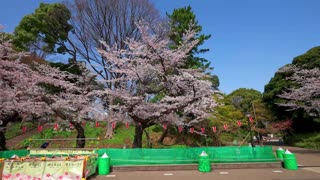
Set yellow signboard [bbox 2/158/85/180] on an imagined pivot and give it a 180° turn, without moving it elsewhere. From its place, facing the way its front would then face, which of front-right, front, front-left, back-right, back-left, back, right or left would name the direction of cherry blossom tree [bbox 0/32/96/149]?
front

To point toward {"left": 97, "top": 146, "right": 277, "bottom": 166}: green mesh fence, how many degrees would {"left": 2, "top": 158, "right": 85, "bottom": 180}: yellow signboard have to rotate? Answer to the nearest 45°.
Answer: approximately 90° to its left

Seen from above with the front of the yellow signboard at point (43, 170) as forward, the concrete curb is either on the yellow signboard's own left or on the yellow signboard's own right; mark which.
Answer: on the yellow signboard's own left

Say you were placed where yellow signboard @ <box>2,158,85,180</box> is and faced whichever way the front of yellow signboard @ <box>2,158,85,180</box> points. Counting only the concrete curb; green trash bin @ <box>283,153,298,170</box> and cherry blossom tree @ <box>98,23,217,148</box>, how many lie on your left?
3

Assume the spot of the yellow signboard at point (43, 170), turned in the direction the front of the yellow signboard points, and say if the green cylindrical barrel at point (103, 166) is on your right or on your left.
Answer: on your left

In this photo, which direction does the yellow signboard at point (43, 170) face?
toward the camera

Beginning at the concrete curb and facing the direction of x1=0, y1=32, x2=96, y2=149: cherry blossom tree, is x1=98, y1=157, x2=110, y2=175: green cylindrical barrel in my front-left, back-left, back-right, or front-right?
front-left

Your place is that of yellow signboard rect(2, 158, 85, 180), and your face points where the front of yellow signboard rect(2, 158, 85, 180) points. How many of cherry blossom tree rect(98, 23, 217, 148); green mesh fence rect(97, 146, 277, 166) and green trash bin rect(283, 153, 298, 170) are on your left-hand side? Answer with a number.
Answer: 3

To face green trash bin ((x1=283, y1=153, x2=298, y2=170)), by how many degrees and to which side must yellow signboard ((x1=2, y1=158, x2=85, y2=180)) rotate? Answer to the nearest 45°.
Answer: approximately 90° to its left
